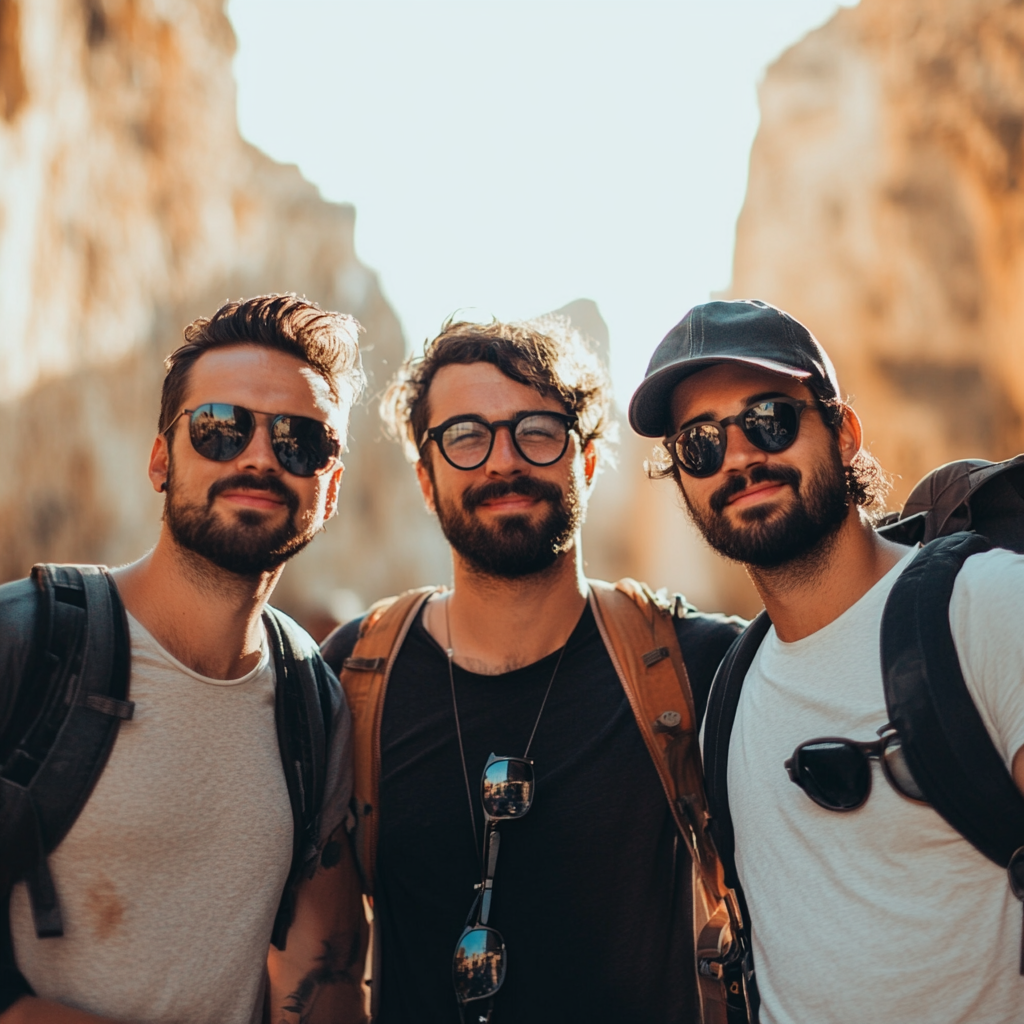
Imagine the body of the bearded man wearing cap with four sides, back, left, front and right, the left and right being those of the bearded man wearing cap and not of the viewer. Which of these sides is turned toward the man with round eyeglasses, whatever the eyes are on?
right

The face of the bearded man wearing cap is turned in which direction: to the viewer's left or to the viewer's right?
to the viewer's left

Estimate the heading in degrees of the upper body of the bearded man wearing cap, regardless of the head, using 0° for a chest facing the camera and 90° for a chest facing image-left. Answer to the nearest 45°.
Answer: approximately 45°

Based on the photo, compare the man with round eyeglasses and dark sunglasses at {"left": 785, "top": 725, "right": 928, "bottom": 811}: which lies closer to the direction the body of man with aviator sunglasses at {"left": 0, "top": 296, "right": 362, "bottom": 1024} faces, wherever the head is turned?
the dark sunglasses

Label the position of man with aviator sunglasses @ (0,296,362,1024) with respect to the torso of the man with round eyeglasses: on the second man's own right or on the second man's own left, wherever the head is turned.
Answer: on the second man's own right

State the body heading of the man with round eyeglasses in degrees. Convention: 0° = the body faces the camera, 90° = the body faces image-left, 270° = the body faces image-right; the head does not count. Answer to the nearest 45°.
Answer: approximately 0°
